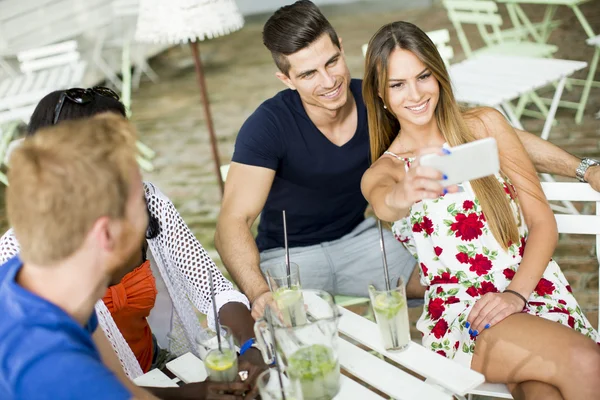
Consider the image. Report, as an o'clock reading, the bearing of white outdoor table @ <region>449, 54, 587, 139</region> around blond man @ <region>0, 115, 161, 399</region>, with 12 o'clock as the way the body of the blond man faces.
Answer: The white outdoor table is roughly at 12 o'clock from the blond man.

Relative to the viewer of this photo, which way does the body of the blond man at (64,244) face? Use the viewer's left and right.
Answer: facing away from the viewer and to the right of the viewer

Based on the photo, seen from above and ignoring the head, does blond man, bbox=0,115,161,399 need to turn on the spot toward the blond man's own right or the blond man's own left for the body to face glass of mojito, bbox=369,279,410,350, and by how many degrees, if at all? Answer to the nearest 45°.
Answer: approximately 45° to the blond man's own right

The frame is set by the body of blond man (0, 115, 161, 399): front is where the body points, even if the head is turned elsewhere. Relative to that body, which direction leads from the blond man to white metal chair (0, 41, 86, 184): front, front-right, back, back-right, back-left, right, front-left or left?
front-left

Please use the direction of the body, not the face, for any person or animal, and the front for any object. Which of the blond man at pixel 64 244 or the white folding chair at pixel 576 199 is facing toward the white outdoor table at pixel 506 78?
the blond man

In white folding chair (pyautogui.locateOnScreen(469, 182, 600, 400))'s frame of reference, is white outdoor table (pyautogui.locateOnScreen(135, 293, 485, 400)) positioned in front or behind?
in front

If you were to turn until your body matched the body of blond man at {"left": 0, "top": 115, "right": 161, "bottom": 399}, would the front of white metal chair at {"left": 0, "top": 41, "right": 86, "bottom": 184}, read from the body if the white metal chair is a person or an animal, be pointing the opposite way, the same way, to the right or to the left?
the opposite way

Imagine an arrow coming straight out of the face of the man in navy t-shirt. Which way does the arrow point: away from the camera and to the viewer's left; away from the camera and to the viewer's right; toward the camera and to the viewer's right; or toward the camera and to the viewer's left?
toward the camera and to the viewer's right

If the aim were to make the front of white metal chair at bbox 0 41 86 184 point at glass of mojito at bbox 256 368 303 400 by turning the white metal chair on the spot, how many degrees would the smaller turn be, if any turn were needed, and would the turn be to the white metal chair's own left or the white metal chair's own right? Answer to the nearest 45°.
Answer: approximately 45° to the white metal chair's own left

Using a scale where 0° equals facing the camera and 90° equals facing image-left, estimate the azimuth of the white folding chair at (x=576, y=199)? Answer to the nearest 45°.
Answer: approximately 45°

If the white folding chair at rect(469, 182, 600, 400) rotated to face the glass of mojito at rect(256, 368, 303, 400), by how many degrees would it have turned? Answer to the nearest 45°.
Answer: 0° — it already faces it

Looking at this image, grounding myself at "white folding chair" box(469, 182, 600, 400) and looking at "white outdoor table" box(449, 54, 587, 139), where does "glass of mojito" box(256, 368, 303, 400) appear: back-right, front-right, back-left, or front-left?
back-left

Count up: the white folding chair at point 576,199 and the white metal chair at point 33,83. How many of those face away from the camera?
0

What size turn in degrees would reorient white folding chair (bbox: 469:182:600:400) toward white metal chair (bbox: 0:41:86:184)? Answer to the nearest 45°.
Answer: approximately 90° to its right

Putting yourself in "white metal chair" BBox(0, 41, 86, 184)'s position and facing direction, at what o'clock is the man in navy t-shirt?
The man in navy t-shirt is roughly at 10 o'clock from the white metal chair.

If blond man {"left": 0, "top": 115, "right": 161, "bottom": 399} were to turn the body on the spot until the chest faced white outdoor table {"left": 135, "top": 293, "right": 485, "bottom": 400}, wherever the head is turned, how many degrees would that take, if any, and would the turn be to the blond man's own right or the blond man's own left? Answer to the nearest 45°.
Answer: approximately 45° to the blond man's own right
